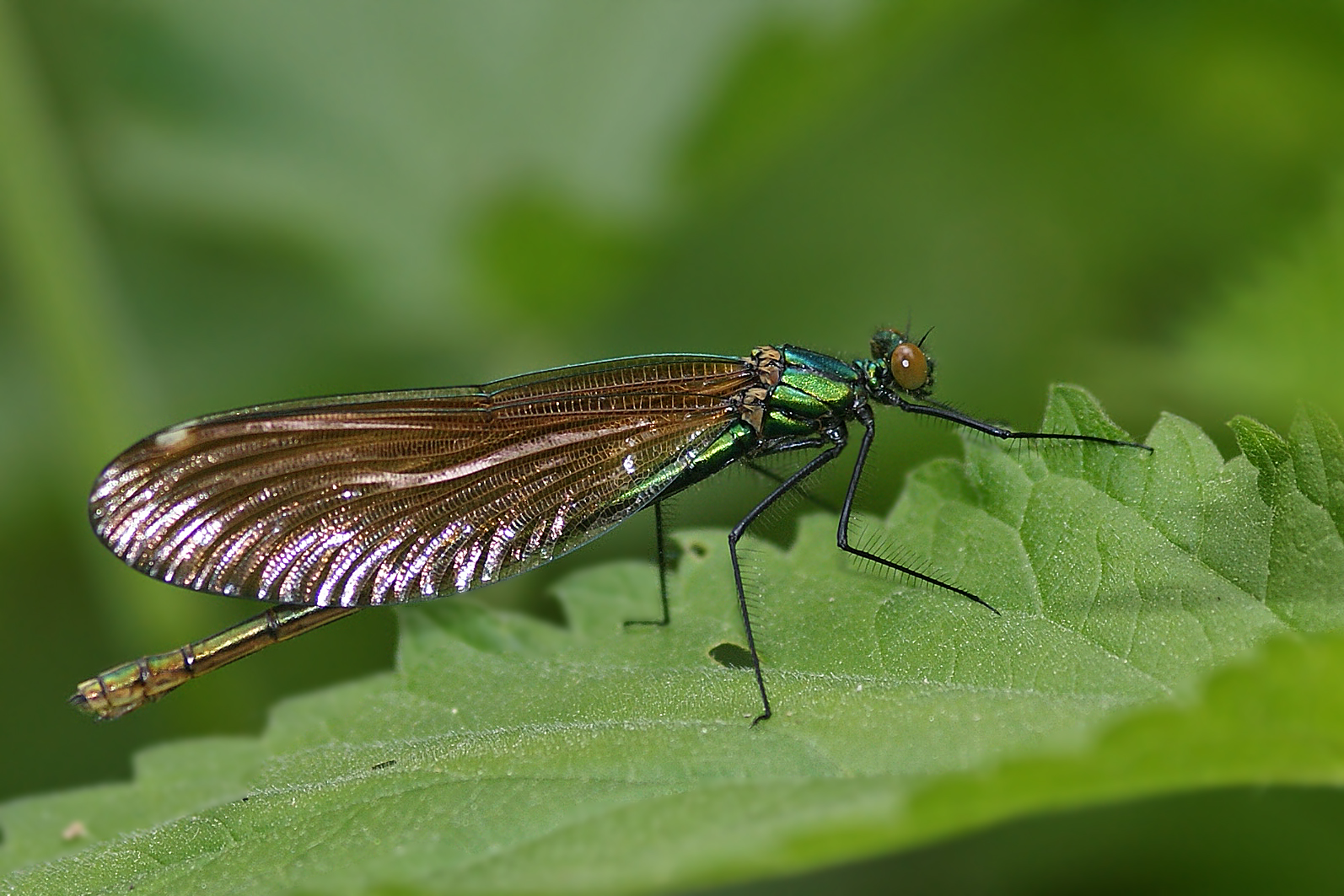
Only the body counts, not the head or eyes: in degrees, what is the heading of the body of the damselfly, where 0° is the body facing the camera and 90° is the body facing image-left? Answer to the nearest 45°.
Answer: approximately 270°
